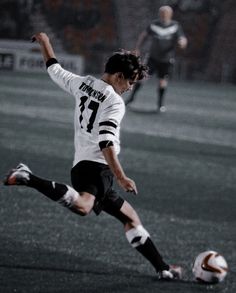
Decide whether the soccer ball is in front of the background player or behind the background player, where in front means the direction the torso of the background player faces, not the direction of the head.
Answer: in front

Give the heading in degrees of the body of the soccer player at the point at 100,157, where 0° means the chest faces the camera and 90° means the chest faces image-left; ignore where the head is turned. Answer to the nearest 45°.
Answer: approximately 225°

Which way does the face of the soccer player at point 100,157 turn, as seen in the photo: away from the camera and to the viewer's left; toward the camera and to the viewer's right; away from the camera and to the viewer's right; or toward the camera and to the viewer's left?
away from the camera and to the viewer's right

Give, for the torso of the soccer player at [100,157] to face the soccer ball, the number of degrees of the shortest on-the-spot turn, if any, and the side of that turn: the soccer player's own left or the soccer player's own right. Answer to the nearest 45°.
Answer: approximately 45° to the soccer player's own right

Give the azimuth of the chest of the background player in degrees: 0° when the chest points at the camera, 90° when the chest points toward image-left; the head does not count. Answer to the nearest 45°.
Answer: approximately 0°
